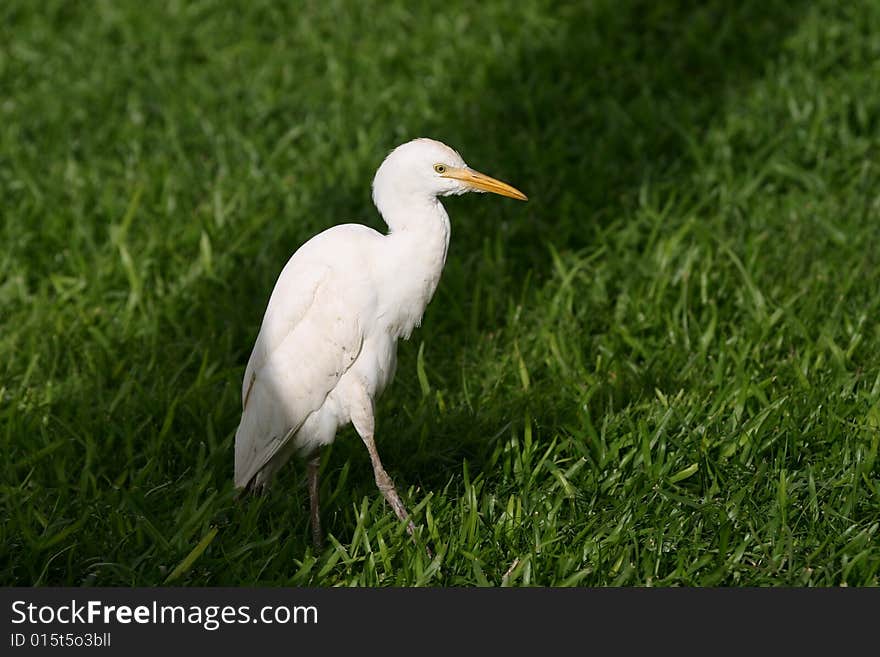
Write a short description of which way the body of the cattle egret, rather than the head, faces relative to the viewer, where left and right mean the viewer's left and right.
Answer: facing to the right of the viewer
